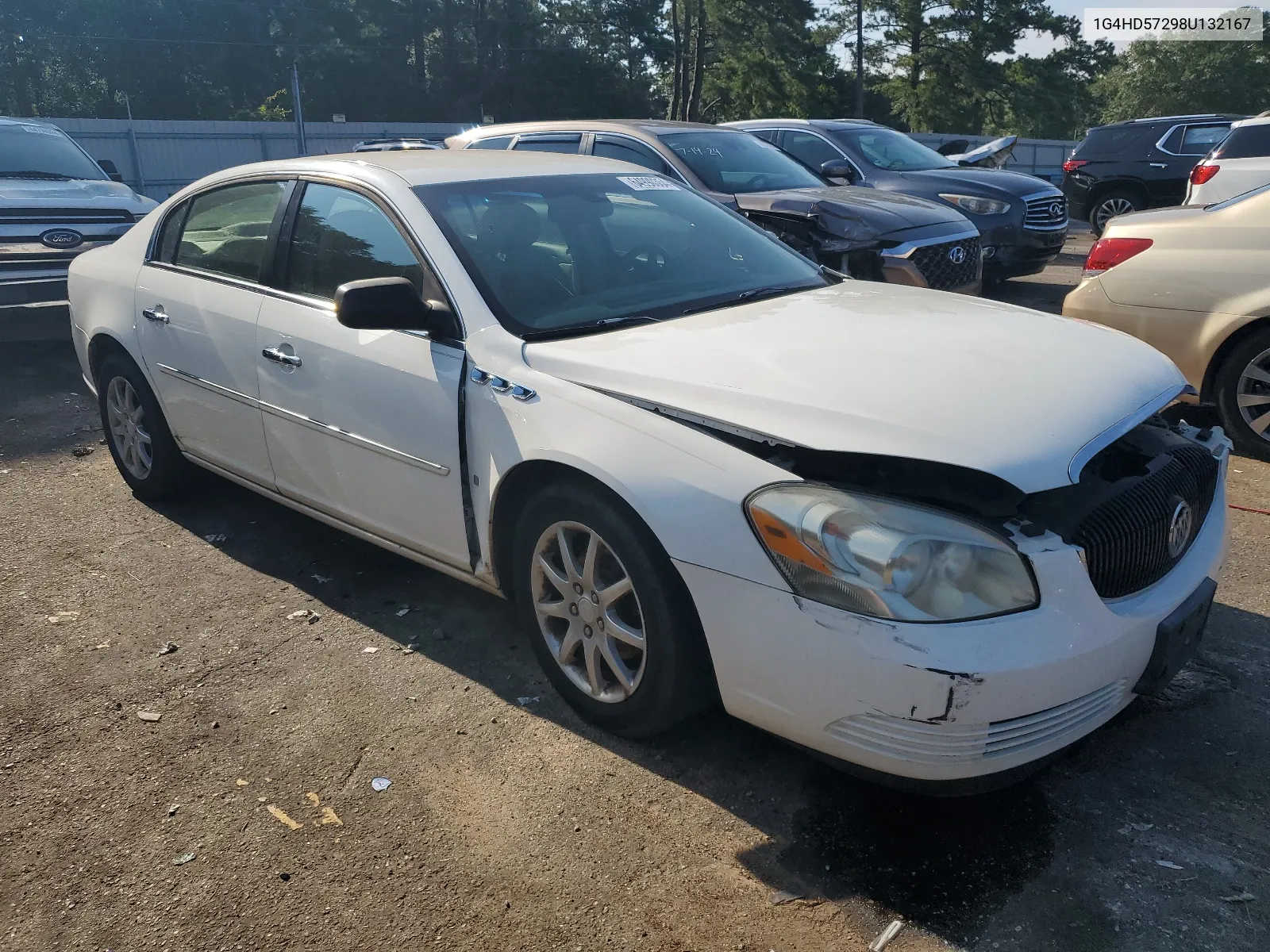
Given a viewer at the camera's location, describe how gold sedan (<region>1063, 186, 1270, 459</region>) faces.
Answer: facing to the right of the viewer

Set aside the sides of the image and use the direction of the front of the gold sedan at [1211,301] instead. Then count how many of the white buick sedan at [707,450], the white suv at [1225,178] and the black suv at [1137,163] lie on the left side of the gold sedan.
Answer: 2

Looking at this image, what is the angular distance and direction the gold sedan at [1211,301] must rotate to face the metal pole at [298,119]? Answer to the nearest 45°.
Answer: approximately 135° to its left

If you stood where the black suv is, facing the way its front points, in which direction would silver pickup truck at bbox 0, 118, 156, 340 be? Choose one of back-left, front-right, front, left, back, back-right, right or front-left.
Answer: back-right

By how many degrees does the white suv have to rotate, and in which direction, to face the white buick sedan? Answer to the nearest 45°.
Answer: approximately 90° to its right

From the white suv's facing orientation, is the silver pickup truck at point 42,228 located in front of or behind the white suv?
behind

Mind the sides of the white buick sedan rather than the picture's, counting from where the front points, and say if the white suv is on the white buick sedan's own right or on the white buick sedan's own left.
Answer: on the white buick sedan's own left

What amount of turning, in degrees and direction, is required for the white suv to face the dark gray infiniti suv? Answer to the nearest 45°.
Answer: approximately 180°

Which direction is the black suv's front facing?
to the viewer's right

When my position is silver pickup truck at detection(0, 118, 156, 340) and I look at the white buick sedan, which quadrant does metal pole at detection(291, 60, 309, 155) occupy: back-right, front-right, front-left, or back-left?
back-left

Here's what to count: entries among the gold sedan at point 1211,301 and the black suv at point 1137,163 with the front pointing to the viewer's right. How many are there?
2
